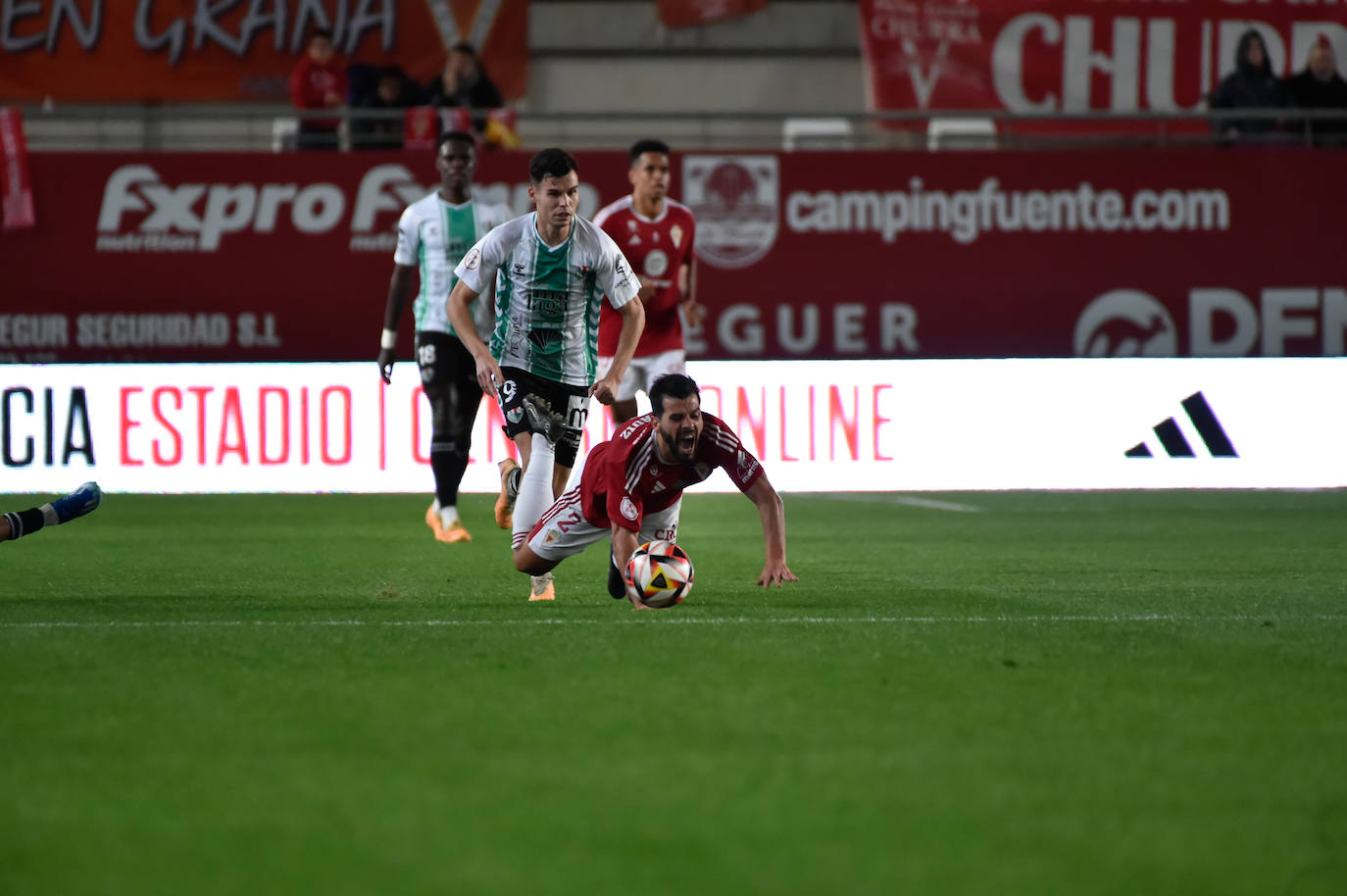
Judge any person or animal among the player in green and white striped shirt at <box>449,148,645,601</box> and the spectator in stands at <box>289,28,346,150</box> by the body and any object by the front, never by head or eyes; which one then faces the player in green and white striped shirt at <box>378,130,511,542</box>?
the spectator in stands

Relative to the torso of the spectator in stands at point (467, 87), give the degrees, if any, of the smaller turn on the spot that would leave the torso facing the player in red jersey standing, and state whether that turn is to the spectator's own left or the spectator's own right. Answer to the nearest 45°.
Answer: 0° — they already face them

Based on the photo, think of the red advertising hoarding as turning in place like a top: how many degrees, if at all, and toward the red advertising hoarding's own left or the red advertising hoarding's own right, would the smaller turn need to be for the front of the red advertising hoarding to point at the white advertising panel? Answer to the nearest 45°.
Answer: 0° — it already faces it

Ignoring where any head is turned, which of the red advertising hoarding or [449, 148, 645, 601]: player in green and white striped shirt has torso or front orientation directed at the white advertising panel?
the red advertising hoarding

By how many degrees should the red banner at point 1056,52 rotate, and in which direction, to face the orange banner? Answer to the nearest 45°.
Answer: approximately 90° to its right

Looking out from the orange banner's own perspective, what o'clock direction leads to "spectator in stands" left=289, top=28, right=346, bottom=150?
The spectator in stands is roughly at 11 o'clock from the orange banner.
